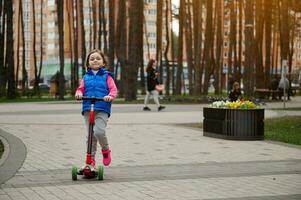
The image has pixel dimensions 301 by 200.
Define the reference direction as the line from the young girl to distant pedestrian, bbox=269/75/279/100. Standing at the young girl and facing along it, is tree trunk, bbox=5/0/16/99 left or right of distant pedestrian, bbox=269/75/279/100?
left

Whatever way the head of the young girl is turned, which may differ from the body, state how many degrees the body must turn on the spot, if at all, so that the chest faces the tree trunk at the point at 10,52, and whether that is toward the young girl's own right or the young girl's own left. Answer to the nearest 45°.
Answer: approximately 180°

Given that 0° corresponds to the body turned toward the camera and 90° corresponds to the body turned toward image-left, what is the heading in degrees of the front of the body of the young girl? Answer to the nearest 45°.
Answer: approximately 0°

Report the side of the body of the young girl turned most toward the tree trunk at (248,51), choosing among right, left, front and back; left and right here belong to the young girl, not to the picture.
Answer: back

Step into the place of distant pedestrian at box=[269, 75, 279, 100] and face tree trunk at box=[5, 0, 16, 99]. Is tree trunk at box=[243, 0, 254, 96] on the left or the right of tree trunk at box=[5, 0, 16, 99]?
left

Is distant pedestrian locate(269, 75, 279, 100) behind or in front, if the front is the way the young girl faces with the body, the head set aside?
behind
